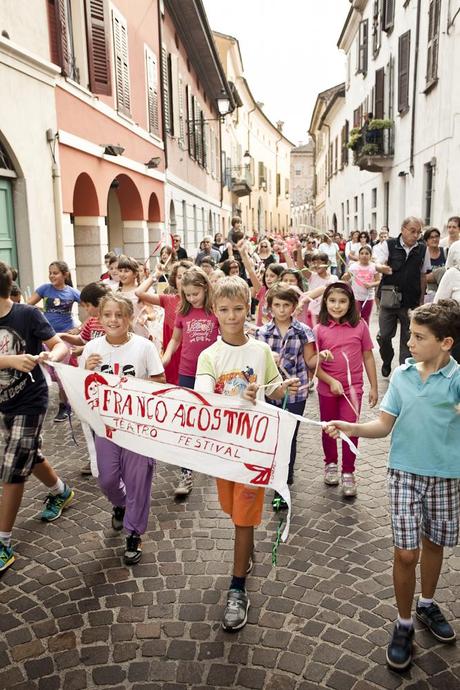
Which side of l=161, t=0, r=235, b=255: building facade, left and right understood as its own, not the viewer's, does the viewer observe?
right

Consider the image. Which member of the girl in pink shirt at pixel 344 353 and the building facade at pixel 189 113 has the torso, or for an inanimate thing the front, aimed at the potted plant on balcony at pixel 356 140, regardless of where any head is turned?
the building facade

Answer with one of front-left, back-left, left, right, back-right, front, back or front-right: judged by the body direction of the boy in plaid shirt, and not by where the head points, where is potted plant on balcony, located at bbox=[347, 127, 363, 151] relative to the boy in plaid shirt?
back

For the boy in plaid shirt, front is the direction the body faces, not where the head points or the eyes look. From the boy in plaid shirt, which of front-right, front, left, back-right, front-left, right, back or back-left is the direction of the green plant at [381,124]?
back

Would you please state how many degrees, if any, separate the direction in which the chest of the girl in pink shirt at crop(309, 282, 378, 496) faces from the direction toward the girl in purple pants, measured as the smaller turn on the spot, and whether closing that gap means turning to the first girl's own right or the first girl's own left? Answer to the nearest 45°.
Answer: approximately 45° to the first girl's own right

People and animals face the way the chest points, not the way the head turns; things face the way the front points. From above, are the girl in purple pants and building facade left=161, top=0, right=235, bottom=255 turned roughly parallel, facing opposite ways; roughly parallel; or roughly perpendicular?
roughly perpendicular

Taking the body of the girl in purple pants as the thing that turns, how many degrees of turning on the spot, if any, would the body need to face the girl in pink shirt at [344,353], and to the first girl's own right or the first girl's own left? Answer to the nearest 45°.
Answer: approximately 90° to the first girl's own left

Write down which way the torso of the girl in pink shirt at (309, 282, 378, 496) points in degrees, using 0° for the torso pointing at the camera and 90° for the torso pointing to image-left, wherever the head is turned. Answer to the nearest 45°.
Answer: approximately 0°

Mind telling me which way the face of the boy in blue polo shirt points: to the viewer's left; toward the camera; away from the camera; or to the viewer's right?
to the viewer's left

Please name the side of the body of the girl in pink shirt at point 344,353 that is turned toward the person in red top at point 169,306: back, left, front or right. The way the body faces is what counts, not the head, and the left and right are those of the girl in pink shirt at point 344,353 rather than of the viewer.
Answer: right

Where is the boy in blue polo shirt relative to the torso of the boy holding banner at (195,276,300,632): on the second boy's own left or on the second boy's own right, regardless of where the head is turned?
on the second boy's own left

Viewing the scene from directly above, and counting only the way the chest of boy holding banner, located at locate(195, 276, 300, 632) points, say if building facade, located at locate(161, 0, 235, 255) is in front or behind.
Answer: behind
